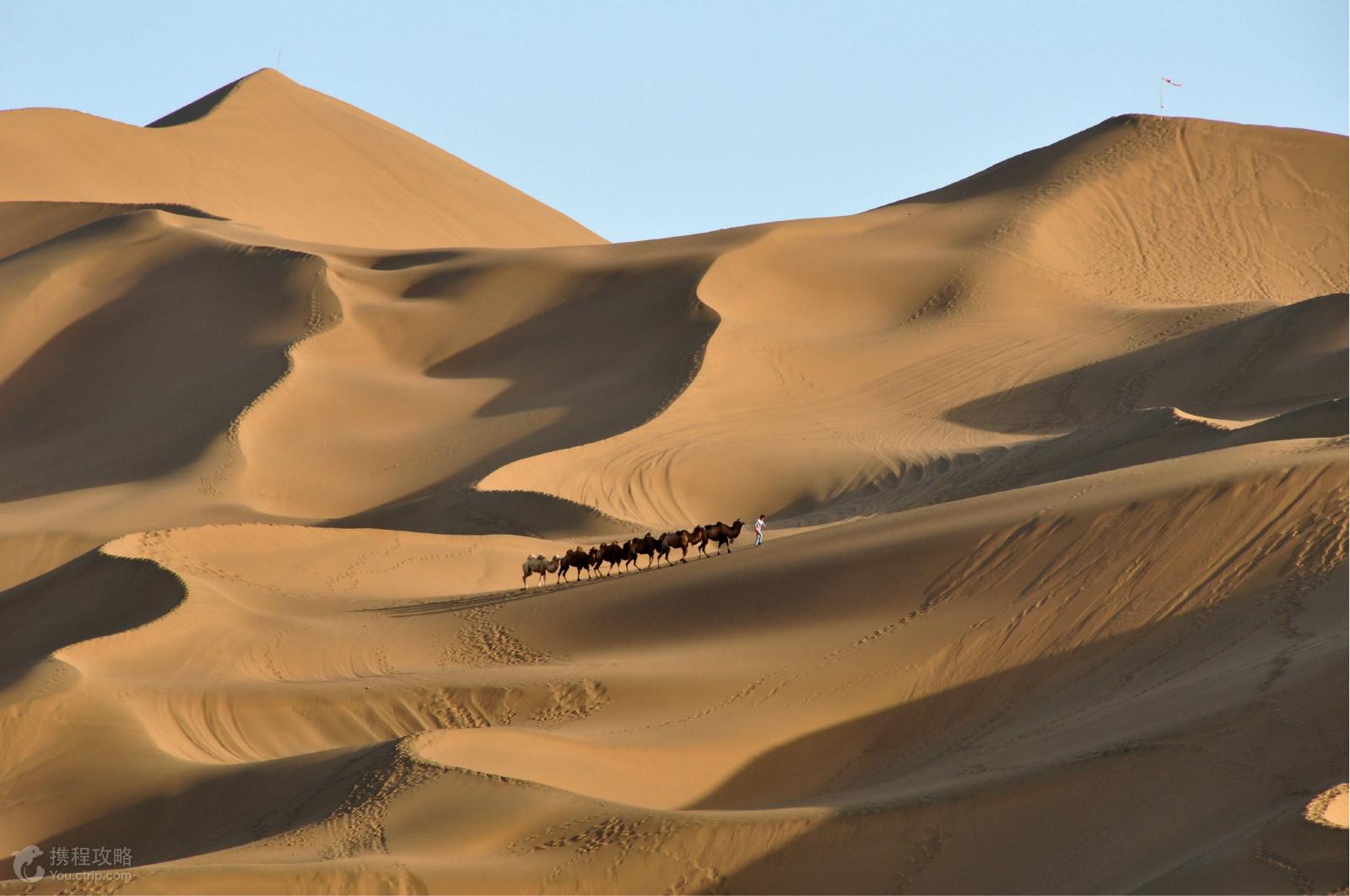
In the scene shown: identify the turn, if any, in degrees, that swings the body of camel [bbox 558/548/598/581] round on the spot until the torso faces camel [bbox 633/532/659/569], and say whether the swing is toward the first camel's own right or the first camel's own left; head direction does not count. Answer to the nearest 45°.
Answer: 0° — it already faces it

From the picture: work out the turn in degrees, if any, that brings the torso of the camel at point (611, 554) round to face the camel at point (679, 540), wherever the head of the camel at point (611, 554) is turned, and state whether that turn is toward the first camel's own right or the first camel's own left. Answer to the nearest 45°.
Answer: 0° — it already faces it

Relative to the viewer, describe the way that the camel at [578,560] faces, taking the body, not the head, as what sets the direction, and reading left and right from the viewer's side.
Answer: facing to the right of the viewer

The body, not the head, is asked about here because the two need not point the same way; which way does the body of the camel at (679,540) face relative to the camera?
to the viewer's right

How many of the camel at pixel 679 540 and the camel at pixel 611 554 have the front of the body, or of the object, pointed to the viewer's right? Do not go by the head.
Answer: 2

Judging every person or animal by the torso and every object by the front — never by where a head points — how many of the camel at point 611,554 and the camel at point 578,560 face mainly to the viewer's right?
2

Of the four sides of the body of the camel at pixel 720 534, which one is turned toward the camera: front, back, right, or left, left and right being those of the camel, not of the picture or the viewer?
right

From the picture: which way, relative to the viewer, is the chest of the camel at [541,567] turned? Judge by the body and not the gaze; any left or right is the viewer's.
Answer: facing to the right of the viewer

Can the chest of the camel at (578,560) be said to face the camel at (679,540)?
yes

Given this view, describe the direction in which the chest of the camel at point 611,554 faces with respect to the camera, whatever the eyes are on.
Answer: to the viewer's right

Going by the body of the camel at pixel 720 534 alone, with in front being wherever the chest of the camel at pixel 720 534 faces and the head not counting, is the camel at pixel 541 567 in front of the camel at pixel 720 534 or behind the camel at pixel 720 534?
behind

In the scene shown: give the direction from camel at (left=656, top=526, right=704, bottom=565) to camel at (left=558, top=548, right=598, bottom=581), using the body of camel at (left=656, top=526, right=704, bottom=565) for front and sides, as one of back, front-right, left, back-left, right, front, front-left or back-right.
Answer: back
